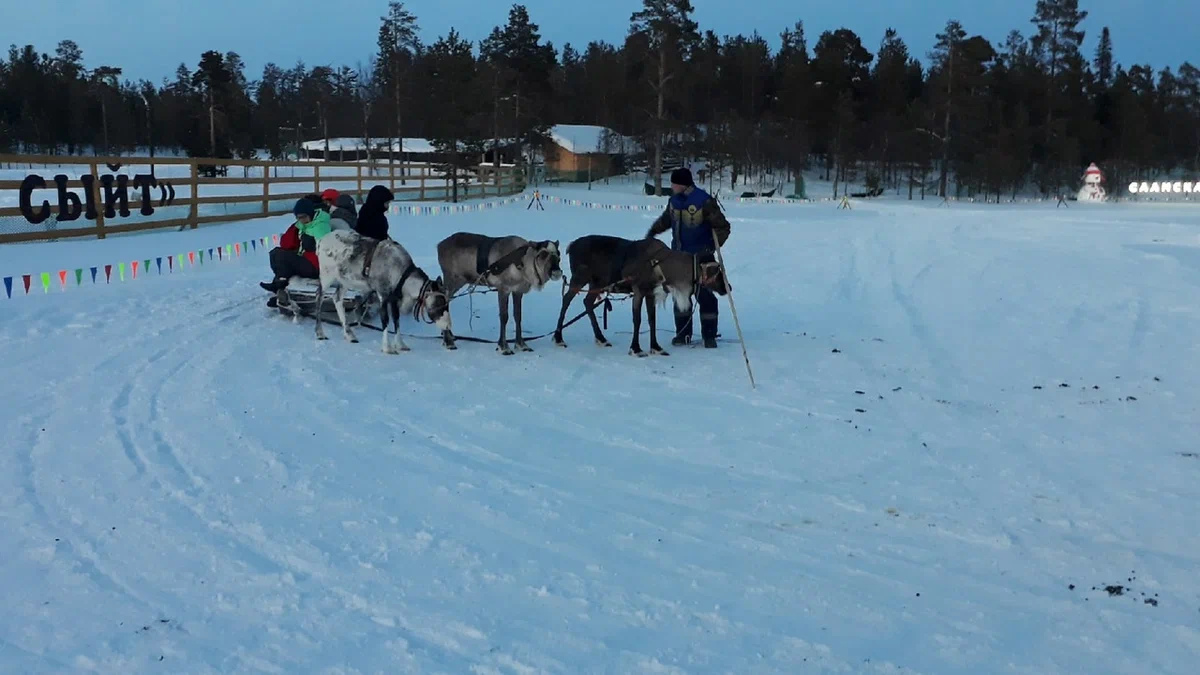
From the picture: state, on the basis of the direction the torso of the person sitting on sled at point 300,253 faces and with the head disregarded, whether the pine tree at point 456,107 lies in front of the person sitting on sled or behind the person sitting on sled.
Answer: behind

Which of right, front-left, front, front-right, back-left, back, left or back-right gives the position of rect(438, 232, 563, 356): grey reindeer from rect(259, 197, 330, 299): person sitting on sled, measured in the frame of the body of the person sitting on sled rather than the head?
left

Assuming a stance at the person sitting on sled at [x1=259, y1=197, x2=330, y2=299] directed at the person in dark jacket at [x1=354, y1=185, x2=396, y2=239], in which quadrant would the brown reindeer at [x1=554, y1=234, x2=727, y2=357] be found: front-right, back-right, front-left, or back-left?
front-right

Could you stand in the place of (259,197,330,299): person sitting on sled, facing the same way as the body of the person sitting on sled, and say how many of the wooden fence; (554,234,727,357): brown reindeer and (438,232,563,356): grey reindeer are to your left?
2

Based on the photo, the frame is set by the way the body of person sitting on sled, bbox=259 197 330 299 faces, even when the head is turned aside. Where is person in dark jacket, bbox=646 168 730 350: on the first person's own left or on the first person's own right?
on the first person's own left

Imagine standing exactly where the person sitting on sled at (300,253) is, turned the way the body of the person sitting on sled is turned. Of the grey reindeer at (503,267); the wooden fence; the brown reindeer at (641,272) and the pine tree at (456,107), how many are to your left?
2

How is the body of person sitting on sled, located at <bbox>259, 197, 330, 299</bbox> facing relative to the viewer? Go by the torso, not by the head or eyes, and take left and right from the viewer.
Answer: facing the viewer and to the left of the viewer

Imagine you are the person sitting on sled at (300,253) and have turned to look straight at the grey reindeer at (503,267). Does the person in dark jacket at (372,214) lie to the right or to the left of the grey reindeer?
left

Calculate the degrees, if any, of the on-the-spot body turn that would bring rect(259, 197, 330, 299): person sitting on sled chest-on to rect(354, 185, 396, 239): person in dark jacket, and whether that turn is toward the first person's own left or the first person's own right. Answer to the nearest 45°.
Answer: approximately 135° to the first person's own left

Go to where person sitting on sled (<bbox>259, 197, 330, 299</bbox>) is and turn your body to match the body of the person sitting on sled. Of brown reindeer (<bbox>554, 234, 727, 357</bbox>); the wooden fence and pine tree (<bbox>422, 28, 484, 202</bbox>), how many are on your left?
1

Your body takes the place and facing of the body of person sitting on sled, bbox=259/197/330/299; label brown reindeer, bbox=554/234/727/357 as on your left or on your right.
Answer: on your left
